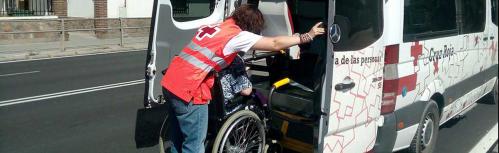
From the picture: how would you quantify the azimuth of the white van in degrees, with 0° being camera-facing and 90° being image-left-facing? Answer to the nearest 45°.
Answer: approximately 225°

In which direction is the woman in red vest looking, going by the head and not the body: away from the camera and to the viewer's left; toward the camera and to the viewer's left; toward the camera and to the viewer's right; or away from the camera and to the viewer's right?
away from the camera and to the viewer's right

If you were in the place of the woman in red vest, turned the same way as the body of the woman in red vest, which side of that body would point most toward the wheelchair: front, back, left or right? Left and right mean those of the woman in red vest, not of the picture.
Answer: front

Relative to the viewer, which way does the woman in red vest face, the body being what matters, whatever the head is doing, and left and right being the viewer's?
facing away from the viewer and to the right of the viewer
